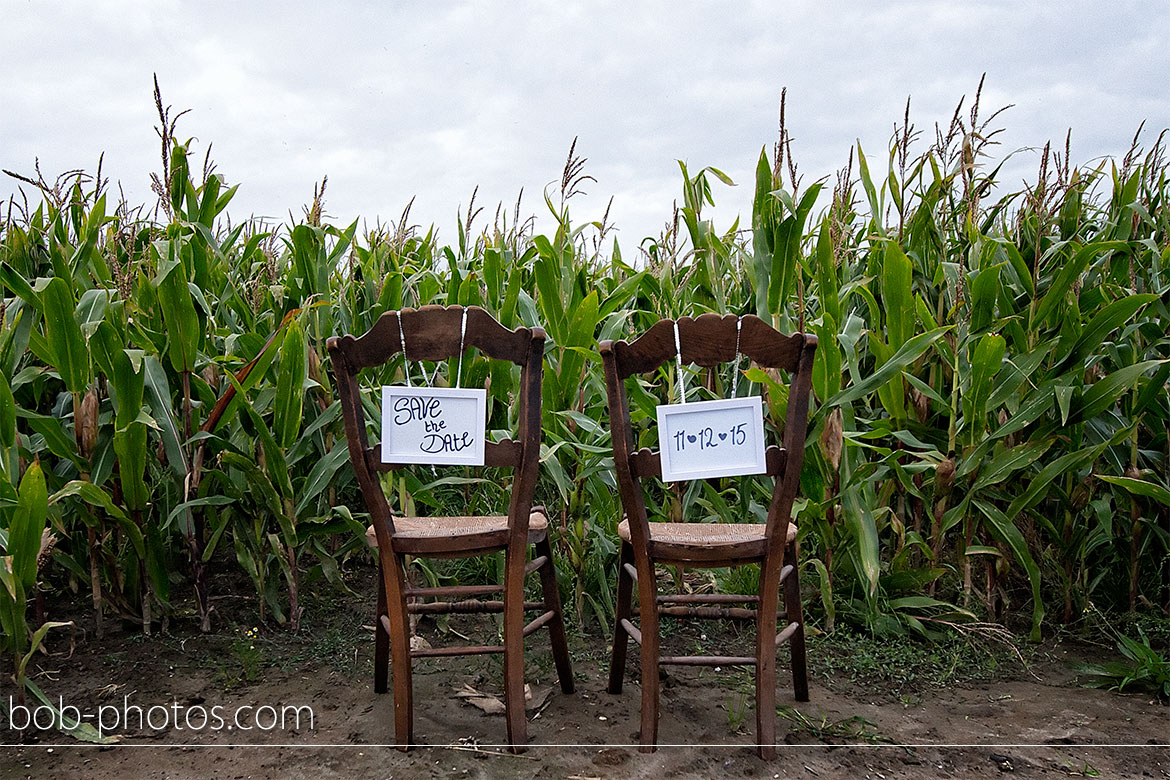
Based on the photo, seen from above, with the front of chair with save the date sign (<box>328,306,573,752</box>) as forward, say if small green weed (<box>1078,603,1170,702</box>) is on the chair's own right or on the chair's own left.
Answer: on the chair's own right

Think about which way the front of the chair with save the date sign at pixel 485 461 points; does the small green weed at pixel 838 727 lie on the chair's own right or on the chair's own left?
on the chair's own right

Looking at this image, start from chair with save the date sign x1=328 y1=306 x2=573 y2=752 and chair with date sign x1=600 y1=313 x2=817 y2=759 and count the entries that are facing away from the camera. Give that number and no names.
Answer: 2

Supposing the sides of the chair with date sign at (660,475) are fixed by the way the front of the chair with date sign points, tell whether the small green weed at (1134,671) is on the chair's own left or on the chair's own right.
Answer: on the chair's own right

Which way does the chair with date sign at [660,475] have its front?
away from the camera

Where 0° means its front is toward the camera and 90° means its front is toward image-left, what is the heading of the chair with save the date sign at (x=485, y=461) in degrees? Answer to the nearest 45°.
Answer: approximately 180°
